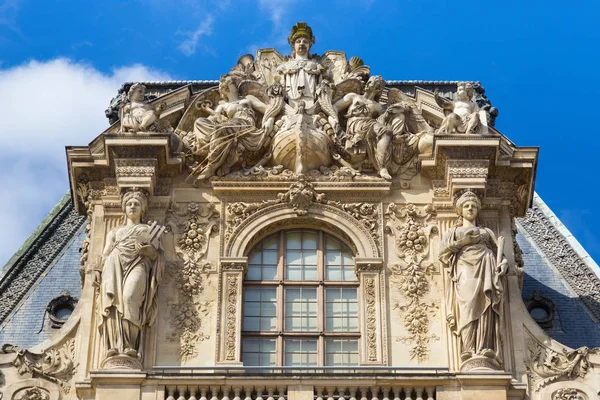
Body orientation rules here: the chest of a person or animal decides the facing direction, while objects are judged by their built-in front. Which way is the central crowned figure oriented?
toward the camera

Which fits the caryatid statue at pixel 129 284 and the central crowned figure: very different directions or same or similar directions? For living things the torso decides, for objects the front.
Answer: same or similar directions

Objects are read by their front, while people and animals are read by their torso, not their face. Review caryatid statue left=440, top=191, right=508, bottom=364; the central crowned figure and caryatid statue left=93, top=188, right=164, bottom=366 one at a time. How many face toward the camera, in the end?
3

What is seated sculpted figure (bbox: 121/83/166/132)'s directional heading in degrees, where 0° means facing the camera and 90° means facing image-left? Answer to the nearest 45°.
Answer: approximately 0°

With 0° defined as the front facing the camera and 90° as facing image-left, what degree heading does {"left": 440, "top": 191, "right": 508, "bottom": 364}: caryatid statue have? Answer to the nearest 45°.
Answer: approximately 0°

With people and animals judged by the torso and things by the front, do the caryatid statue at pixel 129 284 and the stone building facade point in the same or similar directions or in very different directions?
same or similar directions

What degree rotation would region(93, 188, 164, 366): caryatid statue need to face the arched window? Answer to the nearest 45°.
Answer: approximately 90° to its left

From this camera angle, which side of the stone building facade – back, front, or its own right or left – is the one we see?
front

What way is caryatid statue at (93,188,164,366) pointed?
toward the camera
